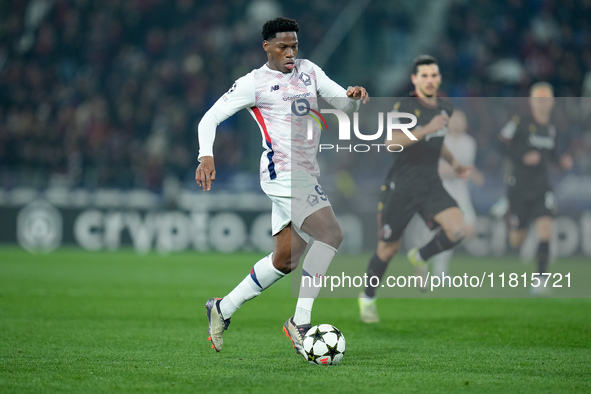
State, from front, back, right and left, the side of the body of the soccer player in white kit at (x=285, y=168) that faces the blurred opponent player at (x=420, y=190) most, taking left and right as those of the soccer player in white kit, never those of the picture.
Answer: left

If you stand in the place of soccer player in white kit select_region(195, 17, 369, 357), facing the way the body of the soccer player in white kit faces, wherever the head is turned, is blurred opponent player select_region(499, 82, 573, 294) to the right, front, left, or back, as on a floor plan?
left
